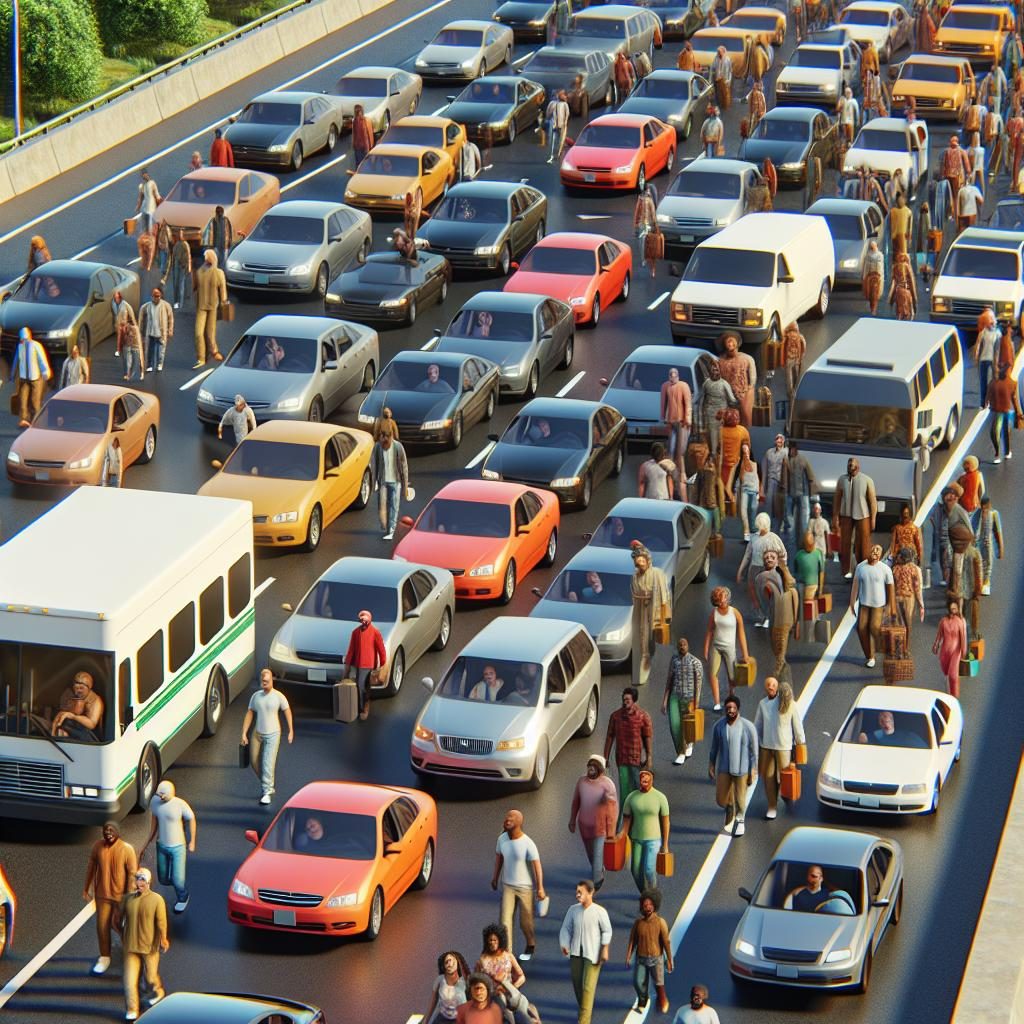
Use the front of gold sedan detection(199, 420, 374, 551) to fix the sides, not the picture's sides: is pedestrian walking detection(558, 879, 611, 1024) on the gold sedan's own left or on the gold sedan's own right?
on the gold sedan's own left

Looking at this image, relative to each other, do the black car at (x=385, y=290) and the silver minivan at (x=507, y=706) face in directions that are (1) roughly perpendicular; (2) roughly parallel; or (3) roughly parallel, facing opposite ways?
roughly parallel

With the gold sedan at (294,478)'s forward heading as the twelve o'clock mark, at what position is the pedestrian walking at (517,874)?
The pedestrian walking is roughly at 10 o'clock from the gold sedan.

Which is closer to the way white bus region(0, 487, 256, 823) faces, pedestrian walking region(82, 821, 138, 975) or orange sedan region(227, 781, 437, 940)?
the pedestrian walking

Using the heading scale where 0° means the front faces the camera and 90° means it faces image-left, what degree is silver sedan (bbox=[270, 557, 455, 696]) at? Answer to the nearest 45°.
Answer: approximately 45°

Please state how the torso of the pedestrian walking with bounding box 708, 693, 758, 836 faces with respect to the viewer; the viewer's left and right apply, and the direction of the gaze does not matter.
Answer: facing the viewer

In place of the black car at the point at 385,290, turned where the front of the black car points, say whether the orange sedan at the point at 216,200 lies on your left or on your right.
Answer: on your right

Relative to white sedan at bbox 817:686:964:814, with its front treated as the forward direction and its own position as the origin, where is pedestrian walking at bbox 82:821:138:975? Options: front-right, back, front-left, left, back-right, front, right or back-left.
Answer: front-right

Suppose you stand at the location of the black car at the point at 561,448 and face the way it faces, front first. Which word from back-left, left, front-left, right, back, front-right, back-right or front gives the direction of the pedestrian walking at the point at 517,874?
front-left

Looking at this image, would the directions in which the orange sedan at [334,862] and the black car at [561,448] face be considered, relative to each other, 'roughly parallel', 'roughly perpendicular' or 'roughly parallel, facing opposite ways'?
roughly parallel

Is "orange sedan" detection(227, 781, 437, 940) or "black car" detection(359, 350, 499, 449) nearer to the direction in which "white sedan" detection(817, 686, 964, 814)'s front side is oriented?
the orange sedan

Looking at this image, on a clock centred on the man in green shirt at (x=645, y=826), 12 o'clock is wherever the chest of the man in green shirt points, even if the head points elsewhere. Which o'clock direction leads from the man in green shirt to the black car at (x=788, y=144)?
The black car is roughly at 6 o'clock from the man in green shirt.

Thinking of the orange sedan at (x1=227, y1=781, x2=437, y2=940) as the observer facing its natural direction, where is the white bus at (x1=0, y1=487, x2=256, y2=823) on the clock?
The white bus is roughly at 3 o'clock from the orange sedan.

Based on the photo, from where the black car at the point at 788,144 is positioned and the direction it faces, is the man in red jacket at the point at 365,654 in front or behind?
in front

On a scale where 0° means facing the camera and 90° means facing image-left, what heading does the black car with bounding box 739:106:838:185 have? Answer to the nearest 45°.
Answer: approximately 45°

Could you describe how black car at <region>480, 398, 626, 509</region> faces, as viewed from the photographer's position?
facing the viewer and to the left of the viewer
